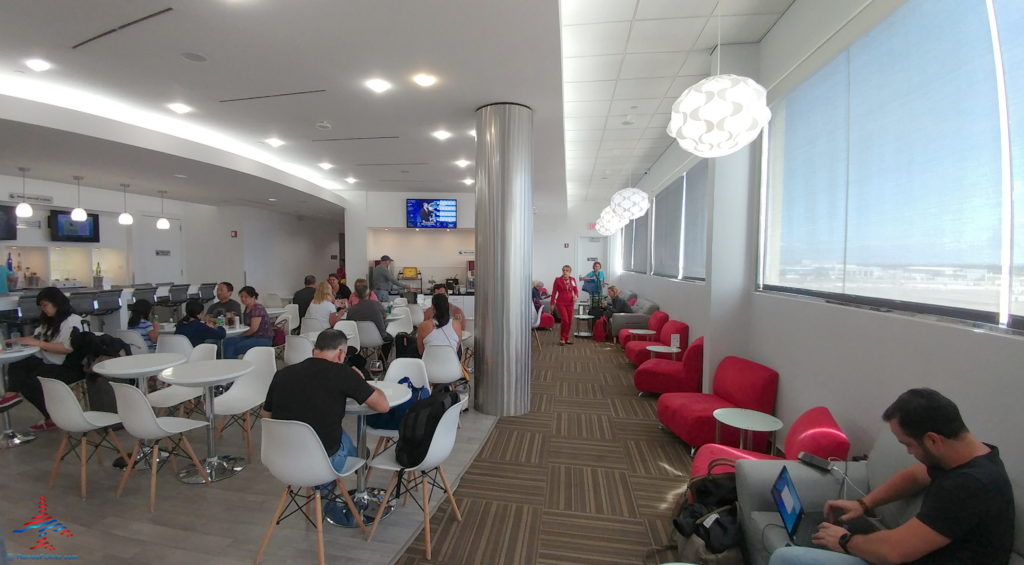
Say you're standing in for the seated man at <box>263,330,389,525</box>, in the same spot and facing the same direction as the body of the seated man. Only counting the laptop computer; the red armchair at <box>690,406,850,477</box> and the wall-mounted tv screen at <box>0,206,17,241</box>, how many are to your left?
1

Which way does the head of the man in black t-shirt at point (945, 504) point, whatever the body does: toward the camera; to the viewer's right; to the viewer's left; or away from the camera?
to the viewer's left

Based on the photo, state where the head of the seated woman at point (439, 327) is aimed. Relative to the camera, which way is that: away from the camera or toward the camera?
away from the camera

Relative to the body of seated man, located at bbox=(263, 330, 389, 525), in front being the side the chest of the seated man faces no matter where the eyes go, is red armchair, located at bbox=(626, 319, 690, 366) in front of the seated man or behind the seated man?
in front

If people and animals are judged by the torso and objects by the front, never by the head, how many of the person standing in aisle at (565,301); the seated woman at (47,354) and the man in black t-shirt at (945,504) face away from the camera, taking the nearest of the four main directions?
0

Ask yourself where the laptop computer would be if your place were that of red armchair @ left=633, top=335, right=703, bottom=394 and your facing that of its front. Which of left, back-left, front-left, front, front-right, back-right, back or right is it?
left

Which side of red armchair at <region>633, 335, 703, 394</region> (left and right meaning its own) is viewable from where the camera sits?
left

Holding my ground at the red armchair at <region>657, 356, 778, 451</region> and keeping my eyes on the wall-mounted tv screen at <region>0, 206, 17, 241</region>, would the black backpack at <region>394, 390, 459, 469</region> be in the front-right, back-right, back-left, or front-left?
front-left

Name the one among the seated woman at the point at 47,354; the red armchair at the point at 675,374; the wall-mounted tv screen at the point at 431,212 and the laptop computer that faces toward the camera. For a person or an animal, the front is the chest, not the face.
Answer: the wall-mounted tv screen

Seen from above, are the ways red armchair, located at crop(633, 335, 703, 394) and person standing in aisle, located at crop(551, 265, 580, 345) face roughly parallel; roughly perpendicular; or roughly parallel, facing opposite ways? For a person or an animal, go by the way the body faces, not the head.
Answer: roughly perpendicular

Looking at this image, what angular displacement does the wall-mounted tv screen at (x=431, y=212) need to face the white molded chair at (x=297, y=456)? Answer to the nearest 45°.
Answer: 0° — it already faces it

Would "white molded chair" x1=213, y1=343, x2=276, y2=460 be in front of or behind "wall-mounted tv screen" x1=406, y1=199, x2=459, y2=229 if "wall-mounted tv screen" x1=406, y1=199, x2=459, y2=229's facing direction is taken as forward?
in front

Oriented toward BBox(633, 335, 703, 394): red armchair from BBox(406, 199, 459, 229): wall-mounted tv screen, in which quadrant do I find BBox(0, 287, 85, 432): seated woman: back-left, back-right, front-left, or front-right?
front-right

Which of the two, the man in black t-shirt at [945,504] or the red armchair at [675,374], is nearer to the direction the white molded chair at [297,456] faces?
the red armchair

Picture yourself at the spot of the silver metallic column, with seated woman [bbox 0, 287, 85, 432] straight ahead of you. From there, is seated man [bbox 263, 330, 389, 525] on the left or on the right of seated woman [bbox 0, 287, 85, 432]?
left

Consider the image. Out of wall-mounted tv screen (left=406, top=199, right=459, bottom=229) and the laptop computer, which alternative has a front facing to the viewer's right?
the laptop computer

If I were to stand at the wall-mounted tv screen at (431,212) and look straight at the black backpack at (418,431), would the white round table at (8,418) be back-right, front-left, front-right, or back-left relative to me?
front-right

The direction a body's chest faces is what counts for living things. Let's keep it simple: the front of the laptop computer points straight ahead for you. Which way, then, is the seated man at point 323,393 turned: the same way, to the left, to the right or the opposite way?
to the left

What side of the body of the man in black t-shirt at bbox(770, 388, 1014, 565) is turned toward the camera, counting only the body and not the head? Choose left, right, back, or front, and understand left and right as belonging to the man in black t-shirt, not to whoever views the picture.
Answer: left

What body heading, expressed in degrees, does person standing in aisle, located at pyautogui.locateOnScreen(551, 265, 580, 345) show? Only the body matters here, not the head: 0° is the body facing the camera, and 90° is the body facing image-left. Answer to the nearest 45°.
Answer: approximately 0°

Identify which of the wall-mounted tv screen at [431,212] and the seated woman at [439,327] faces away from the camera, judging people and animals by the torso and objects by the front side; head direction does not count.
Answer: the seated woman
